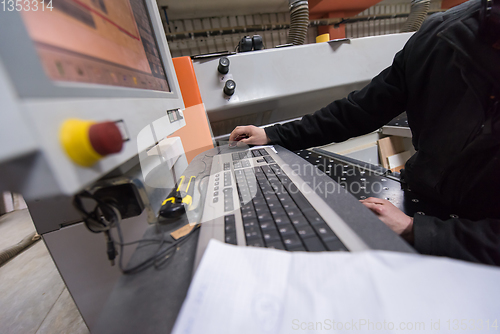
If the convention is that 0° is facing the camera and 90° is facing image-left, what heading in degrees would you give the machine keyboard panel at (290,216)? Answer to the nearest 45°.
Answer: approximately 270°

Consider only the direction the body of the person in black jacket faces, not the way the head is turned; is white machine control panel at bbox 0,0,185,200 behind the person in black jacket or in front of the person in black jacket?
in front

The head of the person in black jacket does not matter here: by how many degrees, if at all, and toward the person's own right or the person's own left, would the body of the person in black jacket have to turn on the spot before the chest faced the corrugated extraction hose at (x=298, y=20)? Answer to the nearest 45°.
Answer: approximately 90° to the person's own right

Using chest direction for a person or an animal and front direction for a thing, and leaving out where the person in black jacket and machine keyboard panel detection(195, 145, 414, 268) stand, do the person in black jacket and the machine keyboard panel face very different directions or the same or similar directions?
very different directions

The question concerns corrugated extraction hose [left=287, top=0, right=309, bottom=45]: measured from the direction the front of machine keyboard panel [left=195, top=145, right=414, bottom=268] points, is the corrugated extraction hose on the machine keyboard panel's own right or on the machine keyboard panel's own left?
on the machine keyboard panel's own left

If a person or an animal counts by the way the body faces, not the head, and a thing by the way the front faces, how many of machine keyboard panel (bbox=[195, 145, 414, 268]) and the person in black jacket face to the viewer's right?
1

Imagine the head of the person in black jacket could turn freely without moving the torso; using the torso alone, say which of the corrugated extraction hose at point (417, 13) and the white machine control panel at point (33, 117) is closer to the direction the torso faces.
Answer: the white machine control panel

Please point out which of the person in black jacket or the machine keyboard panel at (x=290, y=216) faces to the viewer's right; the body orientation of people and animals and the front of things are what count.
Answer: the machine keyboard panel

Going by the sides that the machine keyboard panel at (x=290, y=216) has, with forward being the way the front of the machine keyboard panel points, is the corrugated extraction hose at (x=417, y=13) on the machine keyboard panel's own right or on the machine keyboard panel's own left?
on the machine keyboard panel's own left
